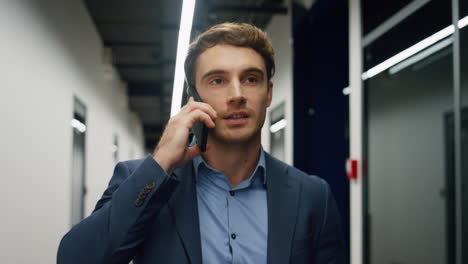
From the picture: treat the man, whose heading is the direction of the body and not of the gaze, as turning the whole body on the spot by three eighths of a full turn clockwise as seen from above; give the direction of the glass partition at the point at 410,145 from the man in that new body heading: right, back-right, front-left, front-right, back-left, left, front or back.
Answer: right

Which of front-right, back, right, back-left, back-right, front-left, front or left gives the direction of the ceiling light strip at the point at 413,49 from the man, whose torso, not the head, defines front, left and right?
back-left

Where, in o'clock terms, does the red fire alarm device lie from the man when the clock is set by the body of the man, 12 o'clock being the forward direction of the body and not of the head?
The red fire alarm device is roughly at 7 o'clock from the man.

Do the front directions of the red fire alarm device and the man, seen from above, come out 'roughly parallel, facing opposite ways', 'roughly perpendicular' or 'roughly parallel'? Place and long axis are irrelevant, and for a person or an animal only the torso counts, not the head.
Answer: roughly perpendicular

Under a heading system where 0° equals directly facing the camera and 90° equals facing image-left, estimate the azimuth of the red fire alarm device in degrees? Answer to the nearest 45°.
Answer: approximately 45°

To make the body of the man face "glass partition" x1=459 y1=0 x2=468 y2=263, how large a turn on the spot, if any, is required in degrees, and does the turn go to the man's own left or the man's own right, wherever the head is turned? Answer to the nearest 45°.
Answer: approximately 135° to the man's own left

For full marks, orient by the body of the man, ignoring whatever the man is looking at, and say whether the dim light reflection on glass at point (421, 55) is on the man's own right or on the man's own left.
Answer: on the man's own left

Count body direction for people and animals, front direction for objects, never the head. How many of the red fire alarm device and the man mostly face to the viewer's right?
0

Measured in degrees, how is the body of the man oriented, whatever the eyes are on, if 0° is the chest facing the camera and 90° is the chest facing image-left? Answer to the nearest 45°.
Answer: approximately 0°
